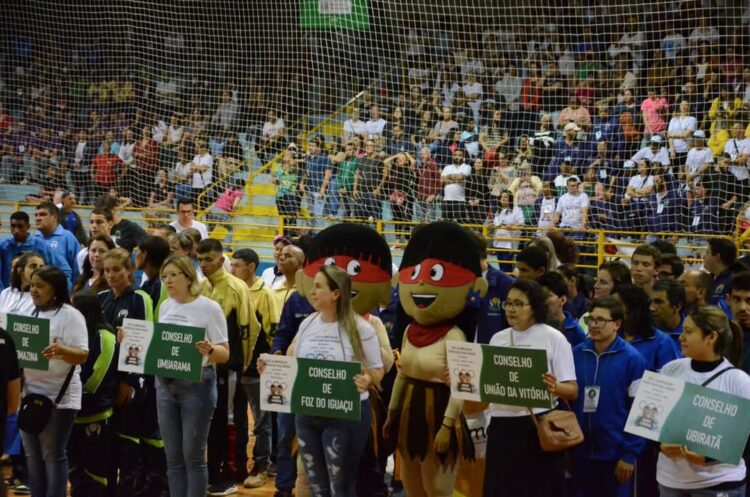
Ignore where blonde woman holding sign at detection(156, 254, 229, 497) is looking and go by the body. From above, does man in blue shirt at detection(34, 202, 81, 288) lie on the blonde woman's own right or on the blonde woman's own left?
on the blonde woman's own right

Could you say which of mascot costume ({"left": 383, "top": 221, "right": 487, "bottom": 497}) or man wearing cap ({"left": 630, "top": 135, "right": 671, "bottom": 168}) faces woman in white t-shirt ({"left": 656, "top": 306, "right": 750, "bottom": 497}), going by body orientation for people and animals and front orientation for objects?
the man wearing cap

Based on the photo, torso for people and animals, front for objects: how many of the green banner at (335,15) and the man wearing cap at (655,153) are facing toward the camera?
2

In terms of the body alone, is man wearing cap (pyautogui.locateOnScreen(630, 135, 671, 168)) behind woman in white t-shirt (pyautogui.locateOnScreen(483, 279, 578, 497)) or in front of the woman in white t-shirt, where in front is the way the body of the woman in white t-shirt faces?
behind

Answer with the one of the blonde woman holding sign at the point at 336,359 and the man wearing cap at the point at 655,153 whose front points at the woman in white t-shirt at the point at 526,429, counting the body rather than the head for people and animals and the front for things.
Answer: the man wearing cap

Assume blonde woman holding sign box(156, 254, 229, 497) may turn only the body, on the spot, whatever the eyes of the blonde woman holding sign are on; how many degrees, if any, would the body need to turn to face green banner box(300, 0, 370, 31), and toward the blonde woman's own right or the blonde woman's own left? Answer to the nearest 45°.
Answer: approximately 135° to the blonde woman's own right

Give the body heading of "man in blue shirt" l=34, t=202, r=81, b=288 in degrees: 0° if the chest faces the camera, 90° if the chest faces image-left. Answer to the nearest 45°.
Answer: approximately 45°

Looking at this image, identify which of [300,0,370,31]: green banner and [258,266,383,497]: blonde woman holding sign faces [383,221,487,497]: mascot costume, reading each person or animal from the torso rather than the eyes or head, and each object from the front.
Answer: the green banner

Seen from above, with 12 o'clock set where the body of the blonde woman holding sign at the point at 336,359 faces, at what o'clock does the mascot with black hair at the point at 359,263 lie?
The mascot with black hair is roughly at 5 o'clock from the blonde woman holding sign.

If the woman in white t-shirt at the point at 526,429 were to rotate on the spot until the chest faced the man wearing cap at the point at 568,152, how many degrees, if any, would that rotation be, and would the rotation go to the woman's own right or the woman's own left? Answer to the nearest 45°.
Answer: approximately 135° to the woman's own right
